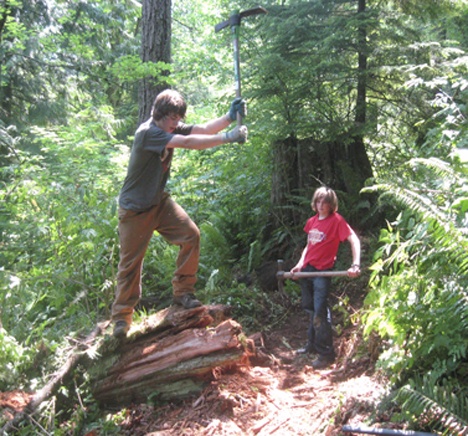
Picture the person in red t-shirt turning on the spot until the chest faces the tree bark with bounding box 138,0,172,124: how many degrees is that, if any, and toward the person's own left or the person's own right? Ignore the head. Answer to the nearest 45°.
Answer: approximately 90° to the person's own right

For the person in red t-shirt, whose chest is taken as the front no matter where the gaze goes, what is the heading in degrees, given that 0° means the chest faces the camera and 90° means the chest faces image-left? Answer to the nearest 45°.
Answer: approximately 45°

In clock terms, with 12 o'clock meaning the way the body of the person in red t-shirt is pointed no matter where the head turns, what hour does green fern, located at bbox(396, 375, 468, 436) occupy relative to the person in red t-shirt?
The green fern is roughly at 10 o'clock from the person in red t-shirt.

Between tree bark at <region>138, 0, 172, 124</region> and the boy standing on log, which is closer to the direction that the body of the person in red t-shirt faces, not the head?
the boy standing on log

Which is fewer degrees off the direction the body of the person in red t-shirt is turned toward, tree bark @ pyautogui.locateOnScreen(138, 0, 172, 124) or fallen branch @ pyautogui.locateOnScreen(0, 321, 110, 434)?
the fallen branch
